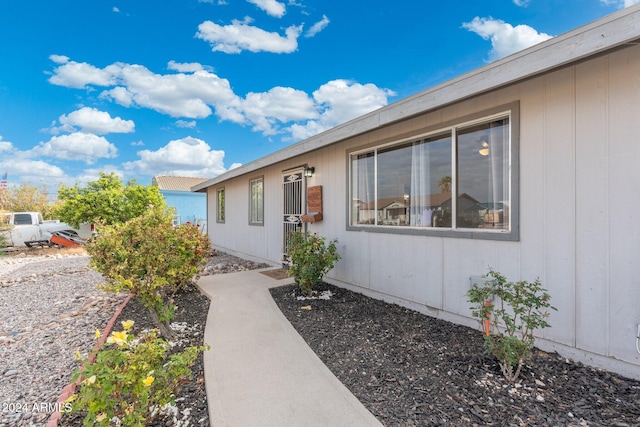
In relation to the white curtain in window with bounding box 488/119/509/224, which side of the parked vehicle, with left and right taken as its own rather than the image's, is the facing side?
left

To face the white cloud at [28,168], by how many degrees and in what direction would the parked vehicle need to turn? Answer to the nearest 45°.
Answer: approximately 90° to its right

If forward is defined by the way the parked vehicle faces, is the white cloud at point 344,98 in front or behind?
behind

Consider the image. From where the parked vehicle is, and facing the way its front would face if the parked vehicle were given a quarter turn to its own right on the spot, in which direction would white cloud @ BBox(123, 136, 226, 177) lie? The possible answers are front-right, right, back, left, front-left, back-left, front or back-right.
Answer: front-right

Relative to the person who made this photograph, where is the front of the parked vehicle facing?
facing to the left of the viewer
